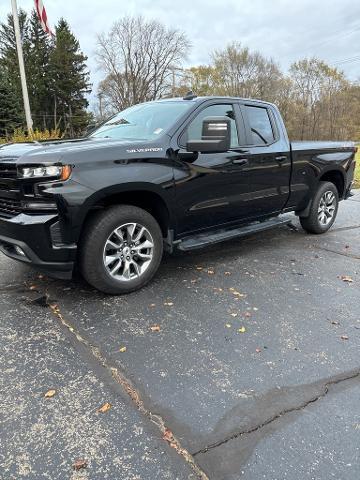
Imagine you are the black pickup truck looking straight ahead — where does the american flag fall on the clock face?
The american flag is roughly at 4 o'clock from the black pickup truck.

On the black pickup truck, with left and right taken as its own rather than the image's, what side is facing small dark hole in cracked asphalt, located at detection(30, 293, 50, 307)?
front

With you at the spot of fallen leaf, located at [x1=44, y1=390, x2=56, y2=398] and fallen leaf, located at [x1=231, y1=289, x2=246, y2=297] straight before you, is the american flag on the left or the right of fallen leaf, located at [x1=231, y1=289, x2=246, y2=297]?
left

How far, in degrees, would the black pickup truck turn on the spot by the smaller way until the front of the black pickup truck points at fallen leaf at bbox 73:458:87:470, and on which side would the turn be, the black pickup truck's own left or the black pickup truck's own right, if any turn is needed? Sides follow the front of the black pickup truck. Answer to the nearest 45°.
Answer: approximately 45° to the black pickup truck's own left

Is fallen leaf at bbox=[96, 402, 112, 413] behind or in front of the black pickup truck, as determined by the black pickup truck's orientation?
in front

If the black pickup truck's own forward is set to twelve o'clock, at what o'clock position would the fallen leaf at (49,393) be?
The fallen leaf is roughly at 11 o'clock from the black pickup truck.

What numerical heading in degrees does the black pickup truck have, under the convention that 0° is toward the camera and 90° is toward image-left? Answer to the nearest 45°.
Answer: approximately 45°
